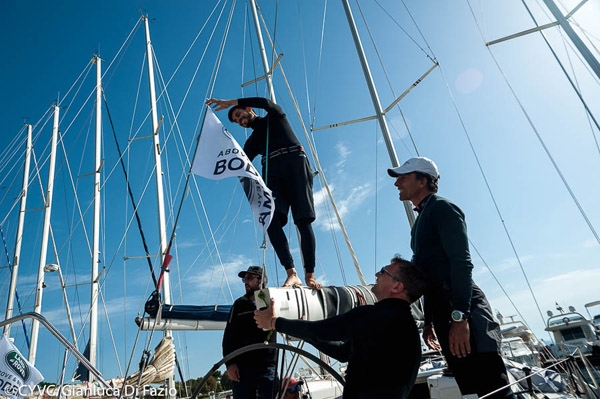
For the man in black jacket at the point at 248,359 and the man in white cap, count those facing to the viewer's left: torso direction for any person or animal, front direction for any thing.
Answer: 1

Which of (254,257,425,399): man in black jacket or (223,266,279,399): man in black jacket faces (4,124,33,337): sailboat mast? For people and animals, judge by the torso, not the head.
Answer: (254,257,425,399): man in black jacket

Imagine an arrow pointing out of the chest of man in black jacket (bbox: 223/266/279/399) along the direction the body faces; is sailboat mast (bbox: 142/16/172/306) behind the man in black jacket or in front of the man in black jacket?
behind

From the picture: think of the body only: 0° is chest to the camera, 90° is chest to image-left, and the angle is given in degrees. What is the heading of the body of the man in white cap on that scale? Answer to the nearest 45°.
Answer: approximately 90°

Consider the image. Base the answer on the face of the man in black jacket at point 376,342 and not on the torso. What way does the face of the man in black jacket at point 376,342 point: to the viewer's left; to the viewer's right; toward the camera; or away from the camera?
to the viewer's left

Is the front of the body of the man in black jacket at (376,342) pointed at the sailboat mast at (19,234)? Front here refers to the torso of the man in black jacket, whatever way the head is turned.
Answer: yes

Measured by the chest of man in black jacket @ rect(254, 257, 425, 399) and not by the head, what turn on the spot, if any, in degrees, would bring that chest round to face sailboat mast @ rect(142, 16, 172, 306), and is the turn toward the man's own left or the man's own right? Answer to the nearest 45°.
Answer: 0° — they already face it

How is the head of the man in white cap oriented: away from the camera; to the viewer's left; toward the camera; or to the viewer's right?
to the viewer's left

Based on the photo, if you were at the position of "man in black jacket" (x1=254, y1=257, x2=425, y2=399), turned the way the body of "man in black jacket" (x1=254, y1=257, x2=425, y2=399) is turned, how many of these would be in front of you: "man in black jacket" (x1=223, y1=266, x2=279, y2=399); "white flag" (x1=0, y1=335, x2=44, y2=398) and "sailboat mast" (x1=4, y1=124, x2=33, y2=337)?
3

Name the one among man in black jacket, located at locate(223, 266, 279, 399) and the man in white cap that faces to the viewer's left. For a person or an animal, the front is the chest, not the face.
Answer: the man in white cap

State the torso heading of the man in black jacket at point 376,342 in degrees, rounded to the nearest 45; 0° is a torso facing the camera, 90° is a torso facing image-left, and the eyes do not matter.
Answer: approximately 135°
